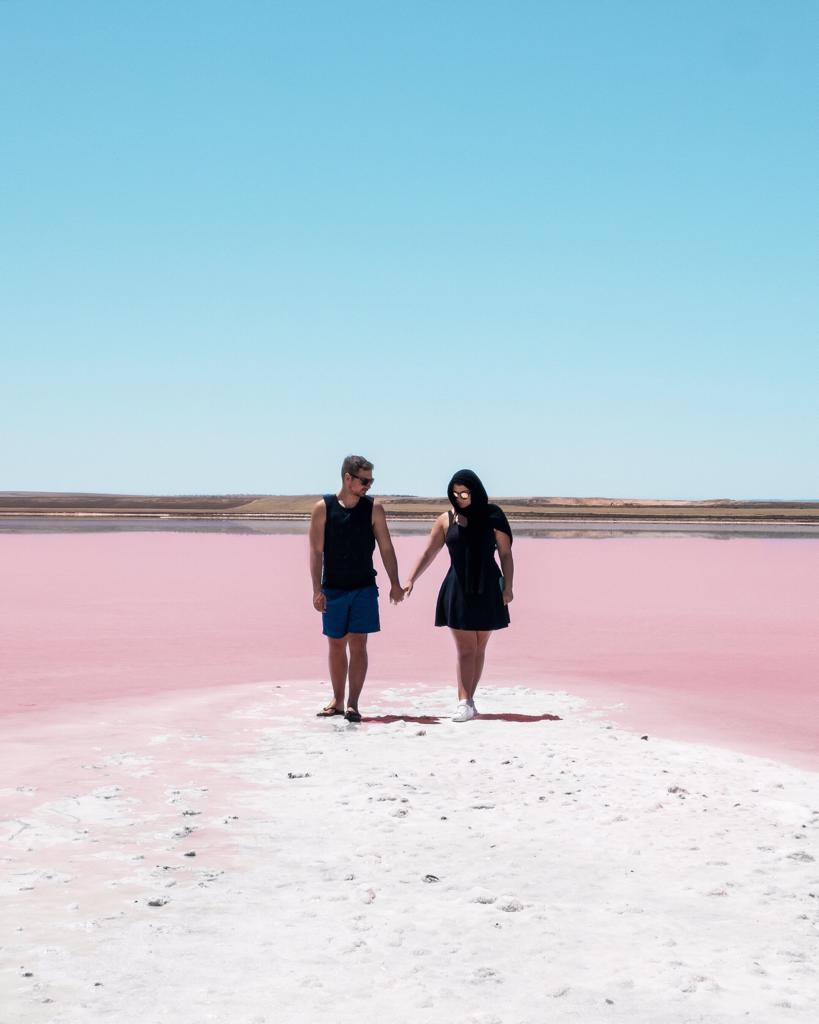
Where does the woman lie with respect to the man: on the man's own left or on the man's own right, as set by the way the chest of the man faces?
on the man's own left

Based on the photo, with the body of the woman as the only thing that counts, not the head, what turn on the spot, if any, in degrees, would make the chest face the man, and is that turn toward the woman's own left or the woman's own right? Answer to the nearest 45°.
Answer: approximately 45° to the woman's own right

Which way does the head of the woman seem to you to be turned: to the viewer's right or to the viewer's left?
to the viewer's left

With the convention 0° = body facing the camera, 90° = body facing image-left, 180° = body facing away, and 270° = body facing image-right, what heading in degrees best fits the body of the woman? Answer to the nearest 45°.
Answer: approximately 45°

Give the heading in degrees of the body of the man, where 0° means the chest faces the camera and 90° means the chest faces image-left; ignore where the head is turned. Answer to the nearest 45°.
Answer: approximately 0°
